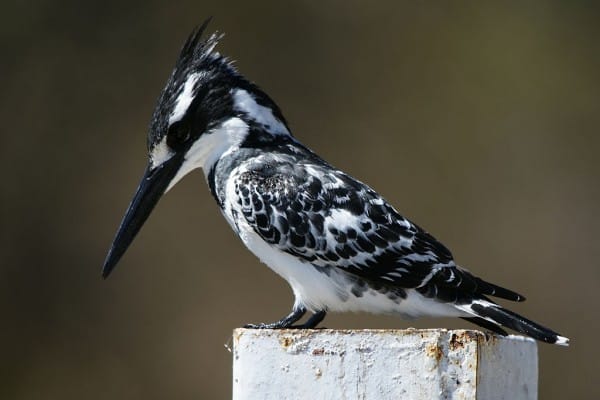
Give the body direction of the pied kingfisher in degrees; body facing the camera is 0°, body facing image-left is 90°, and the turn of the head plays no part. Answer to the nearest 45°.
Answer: approximately 90°
